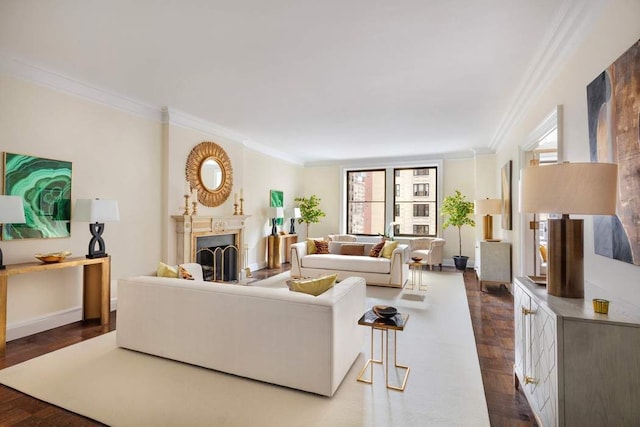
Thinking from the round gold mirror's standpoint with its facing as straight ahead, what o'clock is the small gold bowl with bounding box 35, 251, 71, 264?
The small gold bowl is roughly at 3 o'clock from the round gold mirror.

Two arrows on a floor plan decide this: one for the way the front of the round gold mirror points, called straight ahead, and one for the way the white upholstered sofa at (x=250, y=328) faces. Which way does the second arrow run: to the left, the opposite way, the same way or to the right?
to the left

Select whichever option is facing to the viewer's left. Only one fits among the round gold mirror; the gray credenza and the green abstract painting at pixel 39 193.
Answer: the gray credenza

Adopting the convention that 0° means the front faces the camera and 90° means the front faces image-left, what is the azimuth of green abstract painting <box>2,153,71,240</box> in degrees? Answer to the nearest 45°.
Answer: approximately 315°

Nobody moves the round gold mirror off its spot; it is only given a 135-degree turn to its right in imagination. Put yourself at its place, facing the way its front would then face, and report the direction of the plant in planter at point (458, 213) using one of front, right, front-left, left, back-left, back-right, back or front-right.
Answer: back

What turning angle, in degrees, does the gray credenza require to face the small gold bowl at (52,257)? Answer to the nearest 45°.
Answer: approximately 45° to its left

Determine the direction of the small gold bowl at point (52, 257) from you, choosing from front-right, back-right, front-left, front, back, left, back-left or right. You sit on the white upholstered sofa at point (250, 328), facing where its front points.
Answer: left

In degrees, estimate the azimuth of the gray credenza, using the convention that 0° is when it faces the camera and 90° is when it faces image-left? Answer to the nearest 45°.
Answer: approximately 90°

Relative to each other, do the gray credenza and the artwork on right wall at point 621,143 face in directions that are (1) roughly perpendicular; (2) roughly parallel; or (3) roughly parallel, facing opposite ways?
roughly parallel

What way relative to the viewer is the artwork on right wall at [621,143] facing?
to the viewer's left

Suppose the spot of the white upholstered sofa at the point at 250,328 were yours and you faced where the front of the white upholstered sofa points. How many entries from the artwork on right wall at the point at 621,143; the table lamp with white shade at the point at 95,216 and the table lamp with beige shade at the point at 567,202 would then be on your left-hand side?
1

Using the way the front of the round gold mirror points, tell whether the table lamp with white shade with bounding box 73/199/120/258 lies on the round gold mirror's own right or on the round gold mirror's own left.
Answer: on the round gold mirror's own right

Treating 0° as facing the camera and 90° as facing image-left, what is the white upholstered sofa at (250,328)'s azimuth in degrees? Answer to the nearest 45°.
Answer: approximately 225°

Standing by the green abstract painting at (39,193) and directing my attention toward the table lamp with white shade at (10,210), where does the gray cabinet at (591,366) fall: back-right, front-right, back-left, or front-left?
front-left

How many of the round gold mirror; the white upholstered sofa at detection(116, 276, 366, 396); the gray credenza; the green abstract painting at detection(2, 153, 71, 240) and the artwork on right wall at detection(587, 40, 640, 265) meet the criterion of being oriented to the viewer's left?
2

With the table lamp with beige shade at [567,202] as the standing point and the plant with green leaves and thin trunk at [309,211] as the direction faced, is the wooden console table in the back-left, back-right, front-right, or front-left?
front-left

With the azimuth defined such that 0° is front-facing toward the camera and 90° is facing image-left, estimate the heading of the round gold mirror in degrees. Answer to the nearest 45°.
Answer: approximately 315°

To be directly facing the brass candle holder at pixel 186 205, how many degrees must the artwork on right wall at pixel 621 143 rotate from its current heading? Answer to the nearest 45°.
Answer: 0° — it already faces it

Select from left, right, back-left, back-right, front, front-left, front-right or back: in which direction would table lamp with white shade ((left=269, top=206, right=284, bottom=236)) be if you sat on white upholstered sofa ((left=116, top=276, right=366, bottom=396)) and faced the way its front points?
front-left
